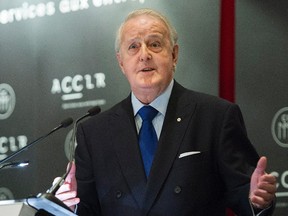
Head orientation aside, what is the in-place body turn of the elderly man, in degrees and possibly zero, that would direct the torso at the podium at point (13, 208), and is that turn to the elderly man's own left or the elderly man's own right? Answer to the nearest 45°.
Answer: approximately 45° to the elderly man's own right

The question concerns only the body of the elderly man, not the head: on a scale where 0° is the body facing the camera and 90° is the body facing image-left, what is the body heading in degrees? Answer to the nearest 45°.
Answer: approximately 0°
